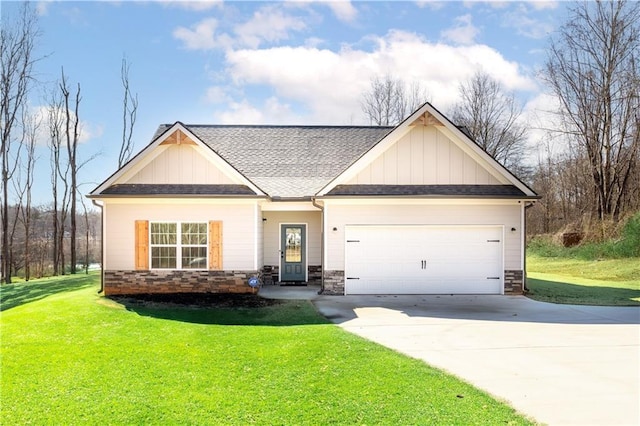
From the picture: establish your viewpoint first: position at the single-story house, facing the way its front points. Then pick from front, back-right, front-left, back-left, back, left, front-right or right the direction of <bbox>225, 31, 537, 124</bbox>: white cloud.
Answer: back

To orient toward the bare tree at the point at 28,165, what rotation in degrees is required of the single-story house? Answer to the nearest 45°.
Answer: approximately 135° to its right

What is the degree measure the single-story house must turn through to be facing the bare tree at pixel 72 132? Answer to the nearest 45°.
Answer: approximately 135° to its right

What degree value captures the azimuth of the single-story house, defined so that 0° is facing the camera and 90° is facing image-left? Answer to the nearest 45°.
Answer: approximately 0°
